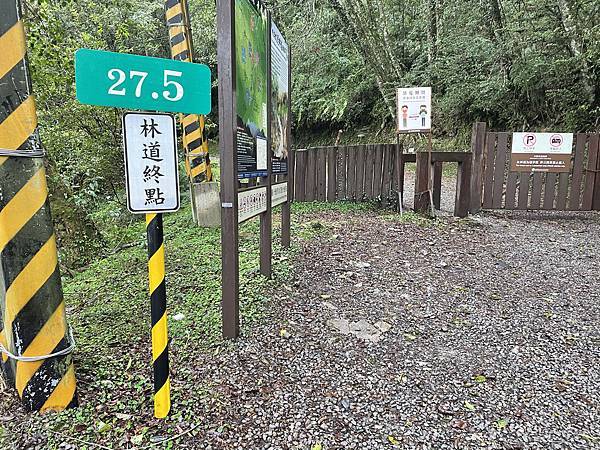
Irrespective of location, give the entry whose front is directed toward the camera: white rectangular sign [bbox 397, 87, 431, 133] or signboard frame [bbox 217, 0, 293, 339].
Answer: the white rectangular sign

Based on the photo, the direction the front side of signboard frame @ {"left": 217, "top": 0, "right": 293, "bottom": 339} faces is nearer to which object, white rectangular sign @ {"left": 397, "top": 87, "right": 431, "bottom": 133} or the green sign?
the white rectangular sign

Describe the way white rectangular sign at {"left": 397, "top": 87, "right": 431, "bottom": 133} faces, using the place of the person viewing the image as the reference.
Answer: facing the viewer

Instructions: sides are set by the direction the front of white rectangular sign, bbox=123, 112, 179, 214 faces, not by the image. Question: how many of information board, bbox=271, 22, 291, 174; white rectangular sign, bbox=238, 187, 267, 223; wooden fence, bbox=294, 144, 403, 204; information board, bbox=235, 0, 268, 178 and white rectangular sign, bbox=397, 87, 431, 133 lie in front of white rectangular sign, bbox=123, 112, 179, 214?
0

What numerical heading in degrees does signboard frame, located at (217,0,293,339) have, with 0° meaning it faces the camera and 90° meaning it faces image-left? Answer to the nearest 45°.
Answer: approximately 270°

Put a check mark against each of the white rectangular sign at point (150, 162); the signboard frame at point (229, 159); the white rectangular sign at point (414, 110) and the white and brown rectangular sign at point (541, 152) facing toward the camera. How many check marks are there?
3

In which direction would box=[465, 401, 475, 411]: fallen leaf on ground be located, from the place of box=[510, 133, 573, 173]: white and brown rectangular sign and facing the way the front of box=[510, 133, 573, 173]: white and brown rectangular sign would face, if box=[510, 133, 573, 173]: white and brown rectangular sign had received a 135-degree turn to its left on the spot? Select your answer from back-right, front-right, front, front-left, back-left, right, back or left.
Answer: back-right

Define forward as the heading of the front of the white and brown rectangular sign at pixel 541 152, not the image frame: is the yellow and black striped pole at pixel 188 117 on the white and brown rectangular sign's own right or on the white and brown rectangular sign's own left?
on the white and brown rectangular sign's own right

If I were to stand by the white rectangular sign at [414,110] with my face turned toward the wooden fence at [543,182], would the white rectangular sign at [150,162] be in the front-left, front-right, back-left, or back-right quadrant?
back-right

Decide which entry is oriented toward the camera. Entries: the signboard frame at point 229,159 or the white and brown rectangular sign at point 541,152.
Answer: the white and brown rectangular sign

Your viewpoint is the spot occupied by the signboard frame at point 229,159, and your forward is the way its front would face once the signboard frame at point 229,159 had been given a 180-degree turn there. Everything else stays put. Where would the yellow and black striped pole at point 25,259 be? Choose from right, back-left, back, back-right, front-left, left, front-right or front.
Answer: front-left

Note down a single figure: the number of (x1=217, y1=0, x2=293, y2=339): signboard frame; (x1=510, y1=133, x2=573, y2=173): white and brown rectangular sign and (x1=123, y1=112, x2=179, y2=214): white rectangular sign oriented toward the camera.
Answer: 2

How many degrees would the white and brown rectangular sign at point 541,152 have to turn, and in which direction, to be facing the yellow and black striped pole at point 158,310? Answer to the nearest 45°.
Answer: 0° — it already faces it

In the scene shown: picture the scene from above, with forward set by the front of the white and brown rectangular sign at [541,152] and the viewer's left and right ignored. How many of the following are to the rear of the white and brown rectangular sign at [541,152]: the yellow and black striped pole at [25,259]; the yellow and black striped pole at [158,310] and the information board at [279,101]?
0

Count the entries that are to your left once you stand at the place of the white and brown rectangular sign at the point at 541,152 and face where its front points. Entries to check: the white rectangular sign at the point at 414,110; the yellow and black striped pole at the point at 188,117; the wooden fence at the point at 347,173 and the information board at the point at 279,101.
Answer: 0

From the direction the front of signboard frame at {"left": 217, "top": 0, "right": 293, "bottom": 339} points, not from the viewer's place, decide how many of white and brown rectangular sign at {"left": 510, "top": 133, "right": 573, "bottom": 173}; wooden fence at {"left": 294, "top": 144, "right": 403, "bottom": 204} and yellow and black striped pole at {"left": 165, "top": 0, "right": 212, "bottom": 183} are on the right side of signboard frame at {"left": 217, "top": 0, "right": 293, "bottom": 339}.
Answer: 0

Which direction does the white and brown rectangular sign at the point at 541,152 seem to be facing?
toward the camera

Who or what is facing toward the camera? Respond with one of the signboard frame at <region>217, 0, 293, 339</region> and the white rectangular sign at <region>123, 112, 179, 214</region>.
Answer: the white rectangular sign

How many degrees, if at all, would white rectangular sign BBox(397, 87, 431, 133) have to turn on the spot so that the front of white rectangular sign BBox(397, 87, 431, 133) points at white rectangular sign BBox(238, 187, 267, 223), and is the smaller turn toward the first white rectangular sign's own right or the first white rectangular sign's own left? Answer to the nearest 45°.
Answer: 0° — it already faces it
